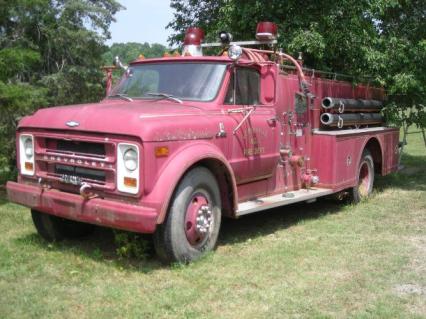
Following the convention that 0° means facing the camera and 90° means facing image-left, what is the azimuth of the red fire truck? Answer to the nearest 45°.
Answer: approximately 45°
